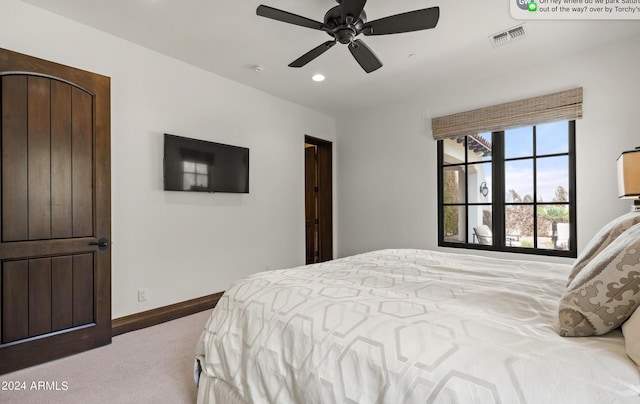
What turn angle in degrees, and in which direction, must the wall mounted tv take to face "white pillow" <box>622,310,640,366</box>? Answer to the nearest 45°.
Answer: approximately 45° to its right

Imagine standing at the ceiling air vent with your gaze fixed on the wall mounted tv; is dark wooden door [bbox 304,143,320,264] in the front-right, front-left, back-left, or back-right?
front-right

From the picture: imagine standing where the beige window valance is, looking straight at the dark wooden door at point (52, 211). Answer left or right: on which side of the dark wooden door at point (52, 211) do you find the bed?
left

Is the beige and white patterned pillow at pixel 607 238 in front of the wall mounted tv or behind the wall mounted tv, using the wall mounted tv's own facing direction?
in front

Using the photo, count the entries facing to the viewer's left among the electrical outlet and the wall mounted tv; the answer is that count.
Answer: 0

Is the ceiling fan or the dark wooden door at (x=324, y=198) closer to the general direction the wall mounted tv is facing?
the ceiling fan

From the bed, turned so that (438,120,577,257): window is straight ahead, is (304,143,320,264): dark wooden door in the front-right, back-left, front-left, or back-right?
front-left

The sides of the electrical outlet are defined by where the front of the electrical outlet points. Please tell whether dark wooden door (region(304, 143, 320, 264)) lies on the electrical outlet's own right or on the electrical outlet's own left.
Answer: on the electrical outlet's own left

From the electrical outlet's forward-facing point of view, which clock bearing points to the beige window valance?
The beige window valance is roughly at 10 o'clock from the electrical outlet.

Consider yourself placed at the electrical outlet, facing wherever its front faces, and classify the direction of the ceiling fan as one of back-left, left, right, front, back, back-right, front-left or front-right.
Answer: front-left

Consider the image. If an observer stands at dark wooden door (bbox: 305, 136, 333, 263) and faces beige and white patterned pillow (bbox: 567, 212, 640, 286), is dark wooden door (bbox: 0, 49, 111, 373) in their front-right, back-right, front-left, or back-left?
front-right

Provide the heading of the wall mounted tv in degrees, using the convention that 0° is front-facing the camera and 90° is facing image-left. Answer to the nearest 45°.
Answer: approximately 315°
